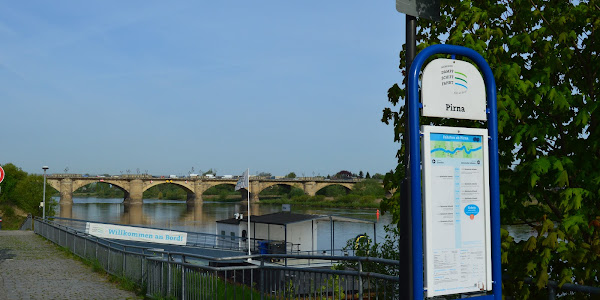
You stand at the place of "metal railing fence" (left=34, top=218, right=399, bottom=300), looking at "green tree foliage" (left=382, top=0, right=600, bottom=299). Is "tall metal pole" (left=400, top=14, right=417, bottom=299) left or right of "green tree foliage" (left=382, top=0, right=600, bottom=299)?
right

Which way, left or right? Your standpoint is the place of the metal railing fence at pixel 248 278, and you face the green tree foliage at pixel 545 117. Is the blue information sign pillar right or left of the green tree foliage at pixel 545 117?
right

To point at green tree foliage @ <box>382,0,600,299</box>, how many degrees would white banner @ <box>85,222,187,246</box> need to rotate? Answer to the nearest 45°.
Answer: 0° — it already faces it

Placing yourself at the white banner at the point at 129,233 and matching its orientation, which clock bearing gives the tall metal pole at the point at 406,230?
The tall metal pole is roughly at 12 o'clock from the white banner.

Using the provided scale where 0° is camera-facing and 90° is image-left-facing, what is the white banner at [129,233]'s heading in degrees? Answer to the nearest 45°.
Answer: approximately 0°
